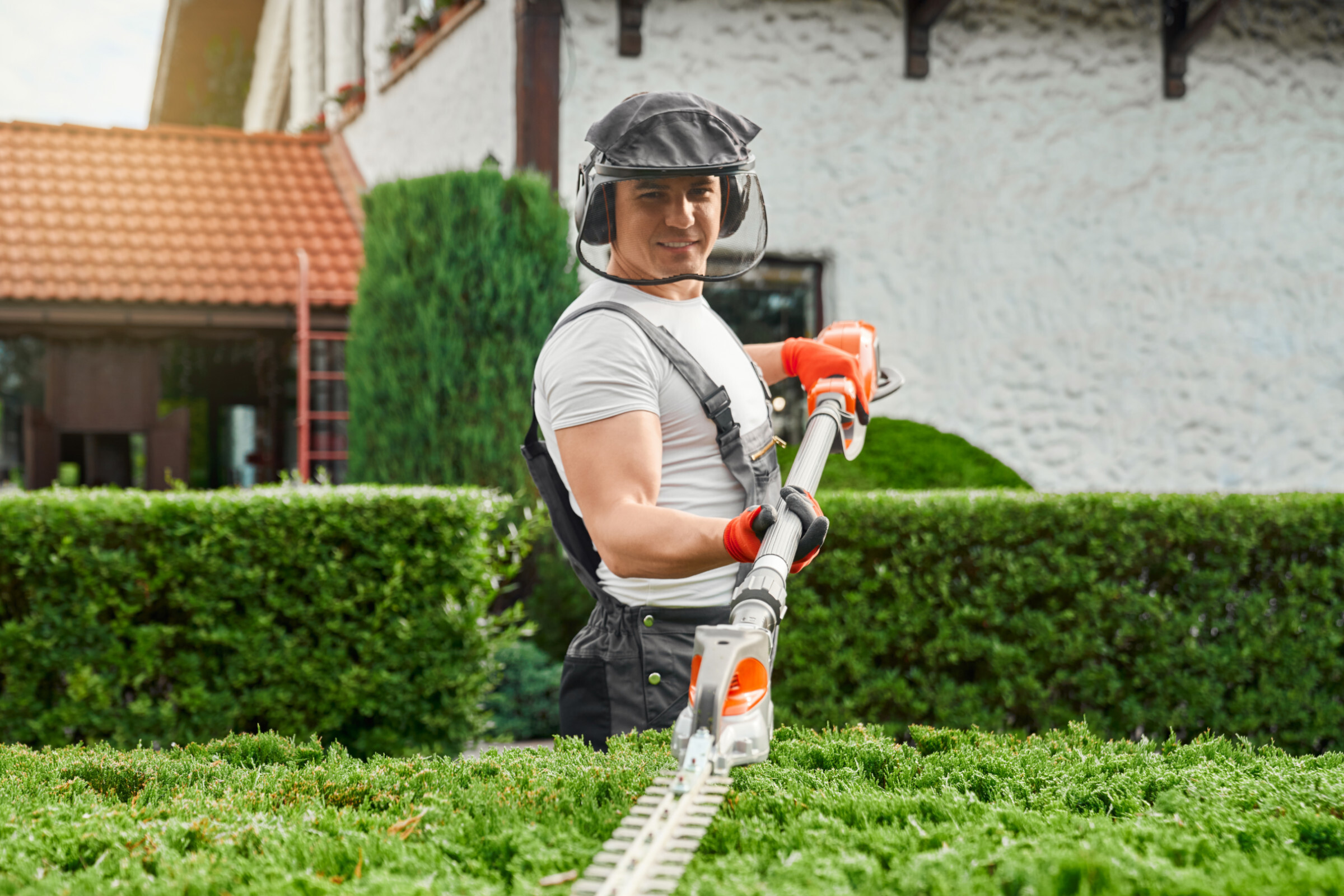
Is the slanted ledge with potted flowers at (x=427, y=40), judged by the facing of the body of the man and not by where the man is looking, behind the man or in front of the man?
behind

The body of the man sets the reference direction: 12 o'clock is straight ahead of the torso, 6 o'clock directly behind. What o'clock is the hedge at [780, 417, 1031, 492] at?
The hedge is roughly at 8 o'clock from the man.

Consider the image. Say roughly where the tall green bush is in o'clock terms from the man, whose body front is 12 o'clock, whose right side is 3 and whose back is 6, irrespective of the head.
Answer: The tall green bush is roughly at 7 o'clock from the man.

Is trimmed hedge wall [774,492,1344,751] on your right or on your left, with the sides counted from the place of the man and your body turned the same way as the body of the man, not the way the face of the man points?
on your left

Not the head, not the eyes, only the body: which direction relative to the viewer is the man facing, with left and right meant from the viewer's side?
facing the viewer and to the right of the viewer

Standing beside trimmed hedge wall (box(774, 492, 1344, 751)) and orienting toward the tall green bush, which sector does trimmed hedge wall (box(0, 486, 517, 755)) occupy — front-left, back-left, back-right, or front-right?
front-left

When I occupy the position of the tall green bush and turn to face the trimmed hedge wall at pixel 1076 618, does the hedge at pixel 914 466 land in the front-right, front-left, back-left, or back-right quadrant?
front-left

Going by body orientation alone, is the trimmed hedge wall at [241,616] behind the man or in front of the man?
behind
